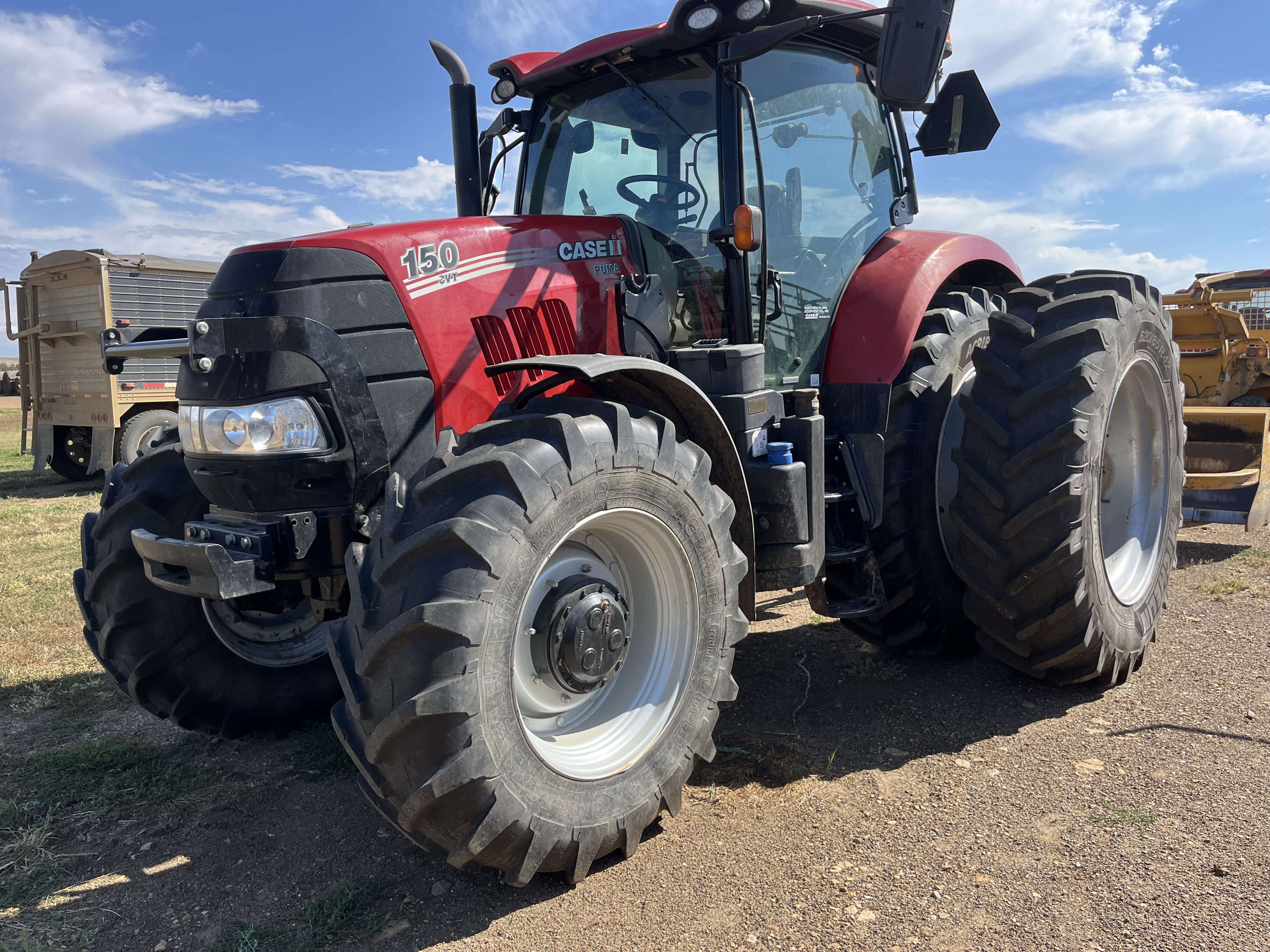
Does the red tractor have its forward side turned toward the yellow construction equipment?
no

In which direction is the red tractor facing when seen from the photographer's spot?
facing the viewer and to the left of the viewer
